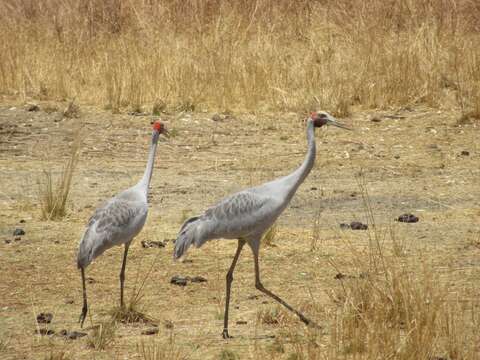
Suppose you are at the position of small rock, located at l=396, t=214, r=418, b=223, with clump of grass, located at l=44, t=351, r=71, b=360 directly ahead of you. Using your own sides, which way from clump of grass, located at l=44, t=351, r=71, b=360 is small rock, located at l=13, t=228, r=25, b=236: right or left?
right

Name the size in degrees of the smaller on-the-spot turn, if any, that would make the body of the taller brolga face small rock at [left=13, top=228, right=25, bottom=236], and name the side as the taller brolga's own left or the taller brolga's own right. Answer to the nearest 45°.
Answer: approximately 135° to the taller brolga's own left

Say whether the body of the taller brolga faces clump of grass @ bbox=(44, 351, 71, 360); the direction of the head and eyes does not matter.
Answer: no

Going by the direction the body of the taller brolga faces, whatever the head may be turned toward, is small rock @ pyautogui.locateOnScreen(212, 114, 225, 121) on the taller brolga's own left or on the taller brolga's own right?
on the taller brolga's own left

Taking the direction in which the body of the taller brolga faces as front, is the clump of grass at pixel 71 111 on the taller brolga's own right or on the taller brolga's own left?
on the taller brolga's own left

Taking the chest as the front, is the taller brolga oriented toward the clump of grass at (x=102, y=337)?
no

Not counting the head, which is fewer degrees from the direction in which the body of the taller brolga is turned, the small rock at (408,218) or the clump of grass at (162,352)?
the small rock

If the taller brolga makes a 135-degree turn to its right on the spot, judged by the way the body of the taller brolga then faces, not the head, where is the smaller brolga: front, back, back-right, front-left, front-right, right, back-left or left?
front-right

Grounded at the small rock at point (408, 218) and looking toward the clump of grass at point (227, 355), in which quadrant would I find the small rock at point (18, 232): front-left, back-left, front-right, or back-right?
front-right

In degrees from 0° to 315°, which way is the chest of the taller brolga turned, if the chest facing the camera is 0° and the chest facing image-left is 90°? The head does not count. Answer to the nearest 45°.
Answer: approximately 270°
